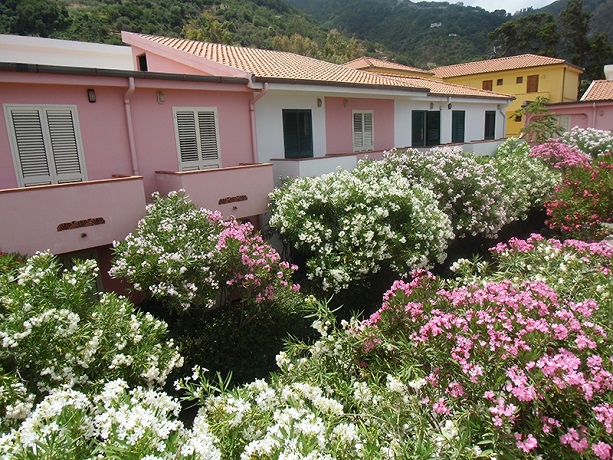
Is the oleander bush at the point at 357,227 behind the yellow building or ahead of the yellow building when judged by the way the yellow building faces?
ahead

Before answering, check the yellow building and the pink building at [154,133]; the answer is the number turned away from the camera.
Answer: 0

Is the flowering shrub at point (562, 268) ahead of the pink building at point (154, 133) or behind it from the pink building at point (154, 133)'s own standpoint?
ahead

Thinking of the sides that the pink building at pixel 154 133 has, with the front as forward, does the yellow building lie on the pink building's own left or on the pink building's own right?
on the pink building's own left

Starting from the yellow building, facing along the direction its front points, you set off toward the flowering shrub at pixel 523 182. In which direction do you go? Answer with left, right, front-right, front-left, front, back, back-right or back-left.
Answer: front-left

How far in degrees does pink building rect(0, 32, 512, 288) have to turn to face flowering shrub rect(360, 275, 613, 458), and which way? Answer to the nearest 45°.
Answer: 0° — it already faces it

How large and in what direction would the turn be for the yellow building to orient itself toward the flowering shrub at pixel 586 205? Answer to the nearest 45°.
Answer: approximately 45° to its left

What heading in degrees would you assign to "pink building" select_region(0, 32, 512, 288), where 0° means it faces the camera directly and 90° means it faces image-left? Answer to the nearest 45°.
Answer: approximately 315°

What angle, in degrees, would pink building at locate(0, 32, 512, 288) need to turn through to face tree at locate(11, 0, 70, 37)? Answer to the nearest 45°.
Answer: approximately 180°

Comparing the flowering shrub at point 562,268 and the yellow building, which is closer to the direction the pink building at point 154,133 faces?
the flowering shrub
